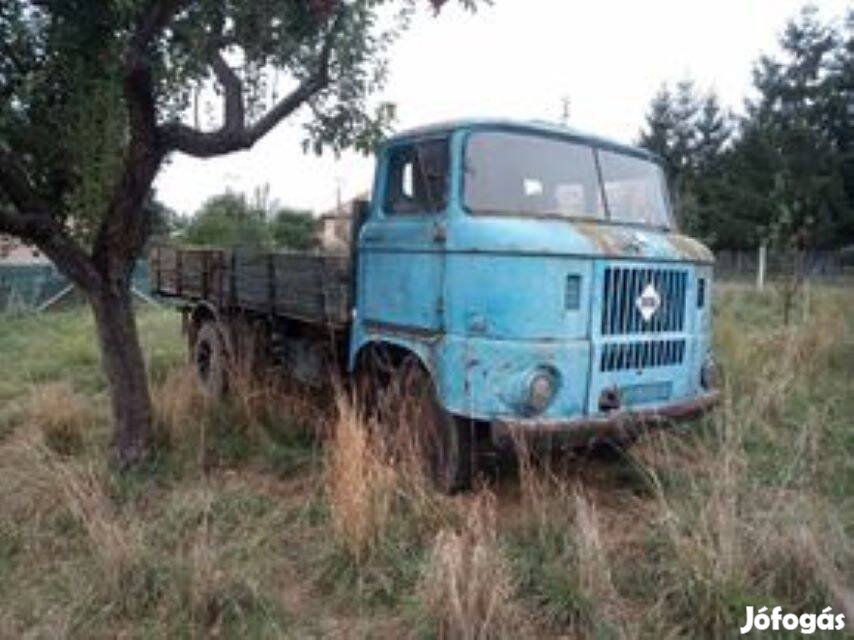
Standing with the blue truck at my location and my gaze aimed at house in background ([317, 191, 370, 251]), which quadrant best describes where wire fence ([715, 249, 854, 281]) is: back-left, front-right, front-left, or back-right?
front-right

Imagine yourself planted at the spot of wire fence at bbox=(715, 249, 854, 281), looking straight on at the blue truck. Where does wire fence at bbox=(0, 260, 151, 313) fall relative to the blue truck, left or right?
right

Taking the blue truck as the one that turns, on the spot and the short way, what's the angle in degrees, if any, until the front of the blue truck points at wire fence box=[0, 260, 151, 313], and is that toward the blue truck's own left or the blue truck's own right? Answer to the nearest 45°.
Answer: approximately 180°

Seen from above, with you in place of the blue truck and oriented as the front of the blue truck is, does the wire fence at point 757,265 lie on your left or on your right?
on your left

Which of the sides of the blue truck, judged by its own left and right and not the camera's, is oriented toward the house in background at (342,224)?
back

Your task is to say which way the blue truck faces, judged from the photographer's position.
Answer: facing the viewer and to the right of the viewer
